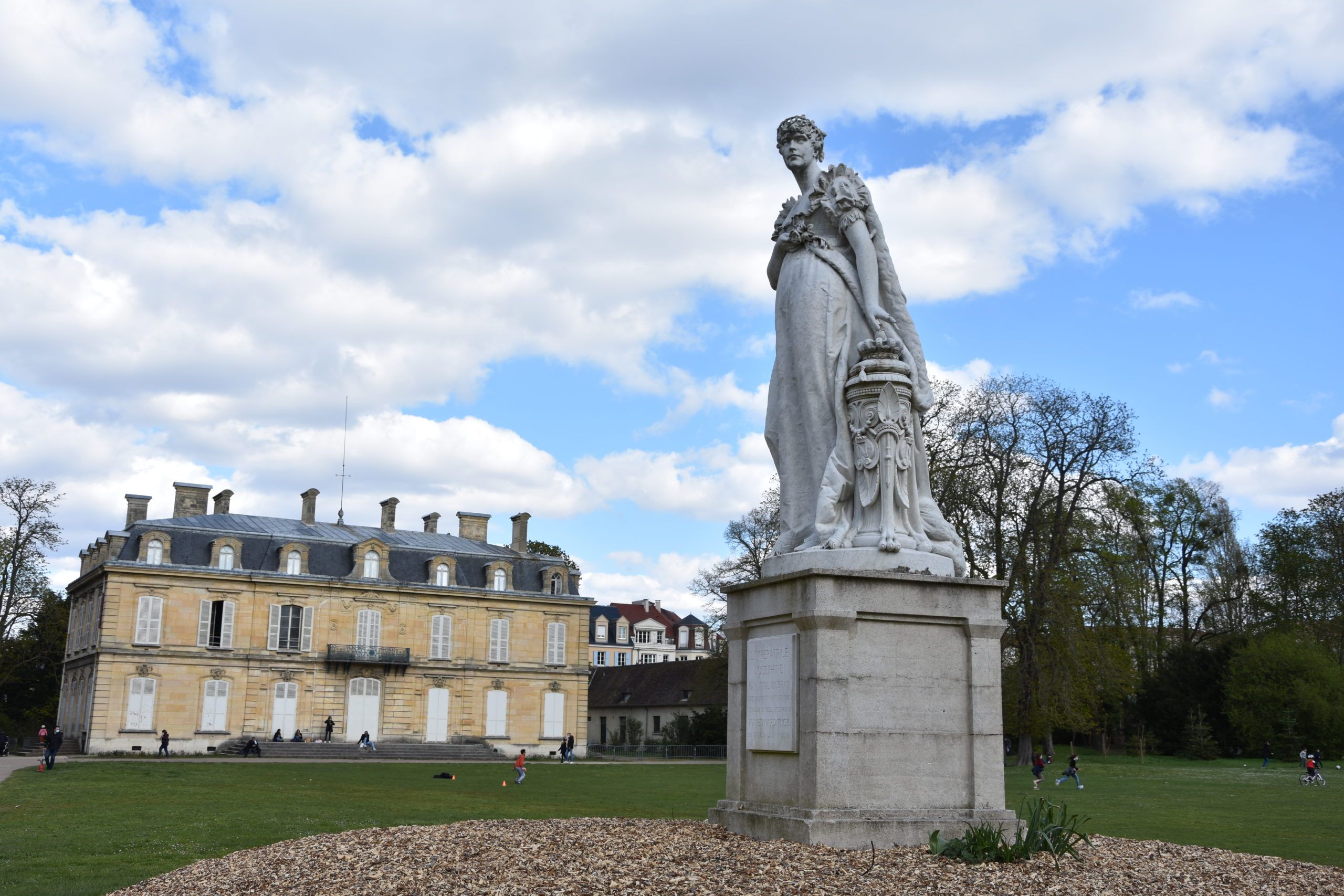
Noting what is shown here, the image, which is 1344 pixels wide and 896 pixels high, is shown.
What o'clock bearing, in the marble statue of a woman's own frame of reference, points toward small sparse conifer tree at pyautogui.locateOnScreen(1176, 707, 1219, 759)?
The small sparse conifer tree is roughly at 5 o'clock from the marble statue of a woman.

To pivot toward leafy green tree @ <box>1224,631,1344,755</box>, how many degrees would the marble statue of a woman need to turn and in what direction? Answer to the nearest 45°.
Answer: approximately 135° to its right
